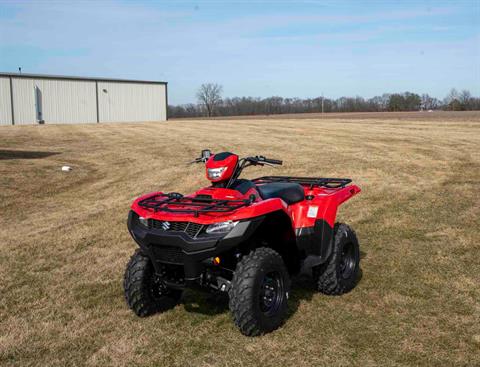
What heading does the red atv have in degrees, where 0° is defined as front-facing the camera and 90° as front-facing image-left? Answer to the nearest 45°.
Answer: approximately 45°
